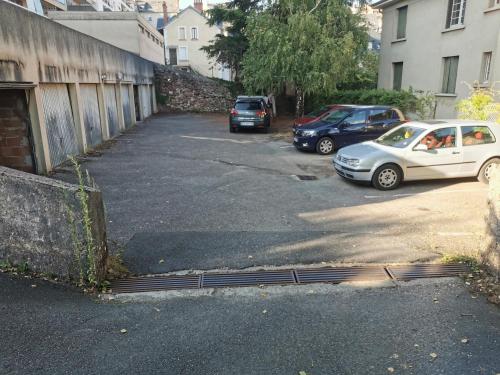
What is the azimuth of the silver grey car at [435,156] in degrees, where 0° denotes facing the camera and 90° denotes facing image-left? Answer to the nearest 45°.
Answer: approximately 45°

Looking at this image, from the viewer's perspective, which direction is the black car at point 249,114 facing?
away from the camera

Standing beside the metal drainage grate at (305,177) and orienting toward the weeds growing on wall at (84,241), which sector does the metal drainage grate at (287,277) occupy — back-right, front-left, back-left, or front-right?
front-left

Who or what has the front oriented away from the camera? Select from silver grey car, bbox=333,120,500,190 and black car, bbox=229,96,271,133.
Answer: the black car

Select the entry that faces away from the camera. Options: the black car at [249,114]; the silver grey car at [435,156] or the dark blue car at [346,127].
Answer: the black car at [249,114]

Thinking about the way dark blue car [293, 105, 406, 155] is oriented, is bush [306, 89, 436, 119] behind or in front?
behind

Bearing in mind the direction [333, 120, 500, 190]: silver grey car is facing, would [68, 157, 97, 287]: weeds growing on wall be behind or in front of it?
in front

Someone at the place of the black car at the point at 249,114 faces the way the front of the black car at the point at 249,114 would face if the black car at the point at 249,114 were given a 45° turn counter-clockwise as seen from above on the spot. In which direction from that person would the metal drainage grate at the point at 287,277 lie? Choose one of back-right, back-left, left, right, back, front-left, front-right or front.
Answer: back-left

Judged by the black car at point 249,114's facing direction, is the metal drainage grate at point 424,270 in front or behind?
behind

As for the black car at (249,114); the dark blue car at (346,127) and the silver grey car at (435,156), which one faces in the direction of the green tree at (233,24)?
the black car at (249,114)

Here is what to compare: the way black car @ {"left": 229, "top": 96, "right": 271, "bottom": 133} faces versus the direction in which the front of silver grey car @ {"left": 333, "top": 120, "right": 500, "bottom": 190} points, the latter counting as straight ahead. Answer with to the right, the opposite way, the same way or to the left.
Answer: to the right

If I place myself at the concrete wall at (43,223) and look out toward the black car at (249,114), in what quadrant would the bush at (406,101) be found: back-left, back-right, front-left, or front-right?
front-right

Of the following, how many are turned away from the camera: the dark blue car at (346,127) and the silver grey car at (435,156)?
0

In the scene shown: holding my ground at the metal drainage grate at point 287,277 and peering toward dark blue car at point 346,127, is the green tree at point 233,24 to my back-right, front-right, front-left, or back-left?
front-left

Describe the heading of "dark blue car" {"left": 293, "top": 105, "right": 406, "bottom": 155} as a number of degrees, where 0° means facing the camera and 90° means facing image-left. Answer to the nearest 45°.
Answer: approximately 45°

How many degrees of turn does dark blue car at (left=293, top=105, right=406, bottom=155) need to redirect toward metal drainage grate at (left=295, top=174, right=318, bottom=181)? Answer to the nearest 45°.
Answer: approximately 45° to its left
